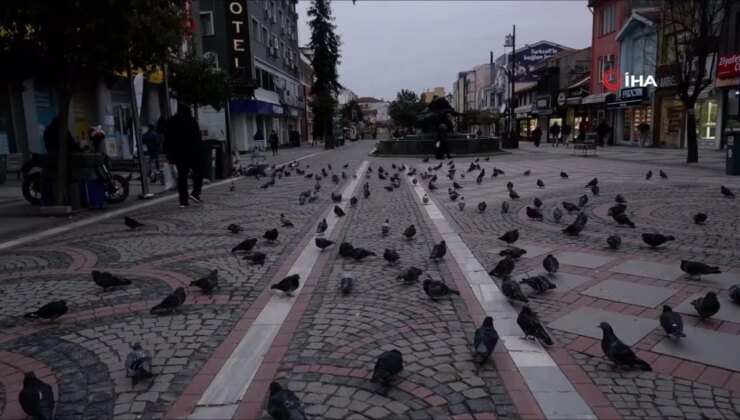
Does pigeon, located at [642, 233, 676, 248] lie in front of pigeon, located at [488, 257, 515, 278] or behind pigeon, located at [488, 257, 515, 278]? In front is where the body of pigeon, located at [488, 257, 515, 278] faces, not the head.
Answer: in front

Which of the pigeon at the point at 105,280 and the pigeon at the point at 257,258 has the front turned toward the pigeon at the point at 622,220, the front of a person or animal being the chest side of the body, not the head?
the pigeon at the point at 257,258

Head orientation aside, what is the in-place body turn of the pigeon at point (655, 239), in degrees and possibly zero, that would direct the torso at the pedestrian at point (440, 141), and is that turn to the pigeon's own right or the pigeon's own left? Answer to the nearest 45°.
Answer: approximately 45° to the pigeon's own right

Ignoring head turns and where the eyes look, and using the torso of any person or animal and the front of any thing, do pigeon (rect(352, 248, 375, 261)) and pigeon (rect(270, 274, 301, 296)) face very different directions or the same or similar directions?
very different directions

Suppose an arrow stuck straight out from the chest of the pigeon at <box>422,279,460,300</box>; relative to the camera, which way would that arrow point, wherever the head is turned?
to the viewer's left

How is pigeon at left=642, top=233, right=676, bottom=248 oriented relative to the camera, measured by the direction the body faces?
to the viewer's left

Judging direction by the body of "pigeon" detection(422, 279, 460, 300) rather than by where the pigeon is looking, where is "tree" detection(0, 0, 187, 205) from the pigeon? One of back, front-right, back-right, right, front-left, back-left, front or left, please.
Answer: front-right

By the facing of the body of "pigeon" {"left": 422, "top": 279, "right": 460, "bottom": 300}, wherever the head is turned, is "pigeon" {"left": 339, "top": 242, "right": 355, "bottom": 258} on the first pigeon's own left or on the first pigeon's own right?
on the first pigeon's own right
